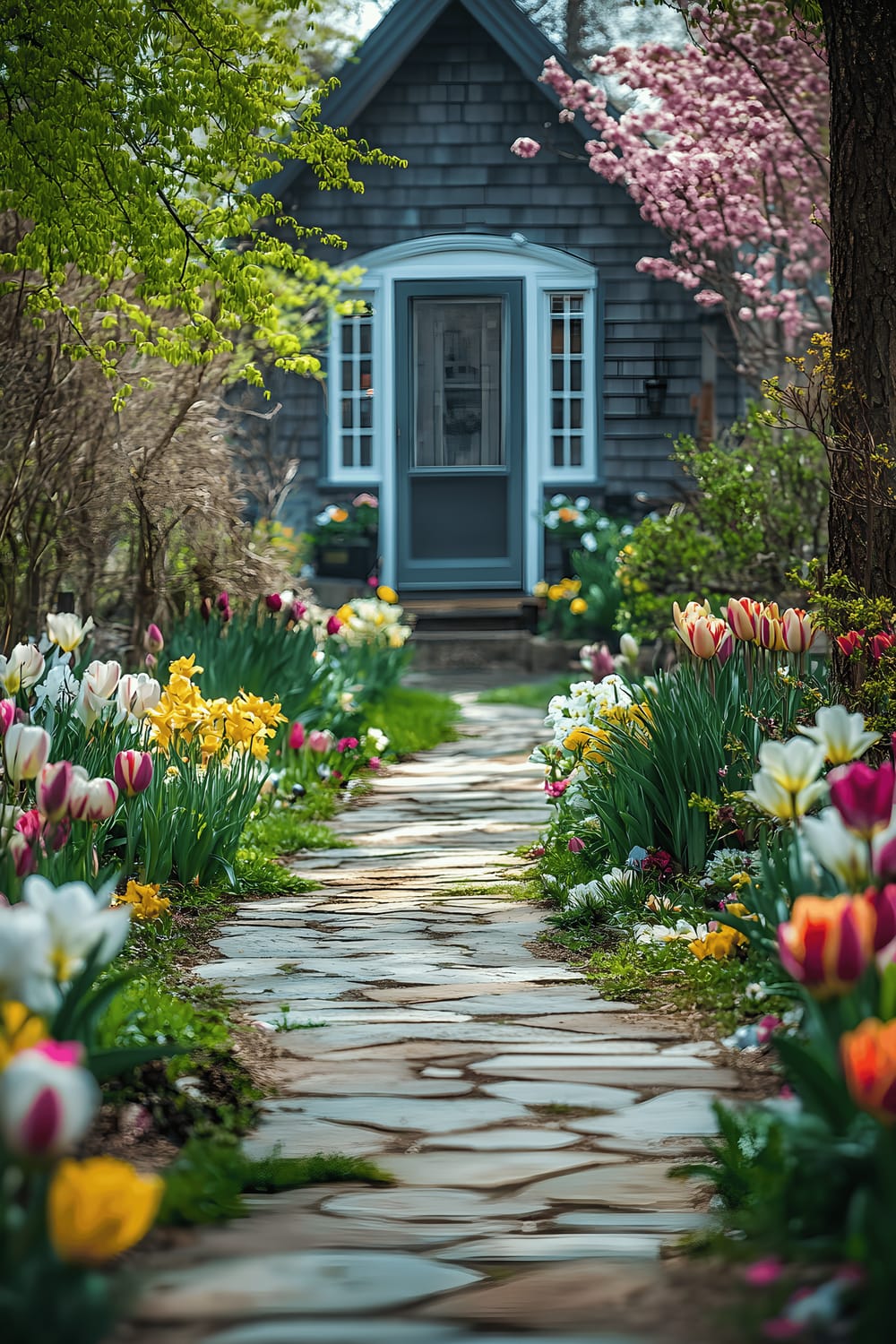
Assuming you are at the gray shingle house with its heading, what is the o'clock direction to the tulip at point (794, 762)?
The tulip is roughly at 12 o'clock from the gray shingle house.

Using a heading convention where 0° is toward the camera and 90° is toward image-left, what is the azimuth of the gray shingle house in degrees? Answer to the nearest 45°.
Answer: approximately 0°

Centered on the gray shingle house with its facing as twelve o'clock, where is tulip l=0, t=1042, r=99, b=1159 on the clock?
The tulip is roughly at 12 o'clock from the gray shingle house.

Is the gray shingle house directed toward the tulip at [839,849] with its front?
yes

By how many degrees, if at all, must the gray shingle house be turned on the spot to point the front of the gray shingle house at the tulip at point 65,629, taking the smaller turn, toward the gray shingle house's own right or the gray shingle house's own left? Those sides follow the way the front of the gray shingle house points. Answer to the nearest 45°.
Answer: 0° — it already faces it

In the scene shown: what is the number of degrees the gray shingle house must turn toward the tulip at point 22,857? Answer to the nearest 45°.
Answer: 0° — it already faces it

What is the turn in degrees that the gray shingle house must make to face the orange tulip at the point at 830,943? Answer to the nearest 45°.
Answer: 0° — it already faces it
